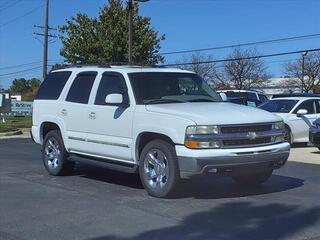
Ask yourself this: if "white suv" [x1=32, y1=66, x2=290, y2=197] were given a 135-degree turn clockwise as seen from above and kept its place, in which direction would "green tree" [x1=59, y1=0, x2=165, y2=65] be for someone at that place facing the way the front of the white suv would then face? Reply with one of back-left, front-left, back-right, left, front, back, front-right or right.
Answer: right

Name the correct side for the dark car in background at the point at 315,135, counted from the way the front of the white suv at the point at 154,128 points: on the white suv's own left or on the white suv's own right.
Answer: on the white suv's own left

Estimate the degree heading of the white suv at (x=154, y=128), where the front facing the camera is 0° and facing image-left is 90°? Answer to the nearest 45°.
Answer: approximately 315°
